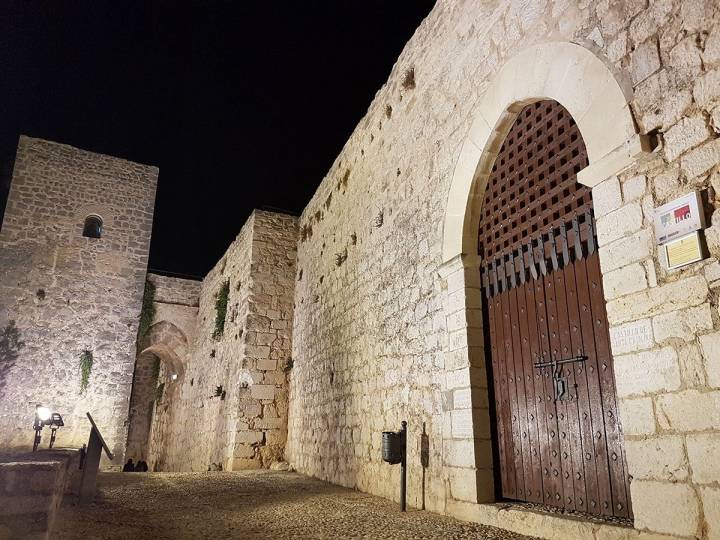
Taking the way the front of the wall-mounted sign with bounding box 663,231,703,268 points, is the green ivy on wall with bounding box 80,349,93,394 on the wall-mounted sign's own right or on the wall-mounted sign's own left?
on the wall-mounted sign's own right

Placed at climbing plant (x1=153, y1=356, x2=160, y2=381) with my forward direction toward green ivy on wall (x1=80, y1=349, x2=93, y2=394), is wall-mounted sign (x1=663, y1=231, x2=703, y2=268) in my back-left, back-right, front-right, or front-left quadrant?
front-left

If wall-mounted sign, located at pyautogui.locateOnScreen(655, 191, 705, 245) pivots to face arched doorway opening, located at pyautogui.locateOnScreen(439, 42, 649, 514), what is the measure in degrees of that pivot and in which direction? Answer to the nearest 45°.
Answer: approximately 90° to its right

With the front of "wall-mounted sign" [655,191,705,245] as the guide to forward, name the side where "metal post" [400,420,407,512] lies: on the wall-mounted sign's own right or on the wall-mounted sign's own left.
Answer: on the wall-mounted sign's own right

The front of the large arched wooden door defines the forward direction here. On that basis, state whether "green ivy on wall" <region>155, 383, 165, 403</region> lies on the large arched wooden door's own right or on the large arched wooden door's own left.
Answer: on the large arched wooden door's own right

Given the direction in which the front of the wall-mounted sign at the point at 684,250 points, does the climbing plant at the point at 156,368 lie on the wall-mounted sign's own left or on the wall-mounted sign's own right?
on the wall-mounted sign's own right

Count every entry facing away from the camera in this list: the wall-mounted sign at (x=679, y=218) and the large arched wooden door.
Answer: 0

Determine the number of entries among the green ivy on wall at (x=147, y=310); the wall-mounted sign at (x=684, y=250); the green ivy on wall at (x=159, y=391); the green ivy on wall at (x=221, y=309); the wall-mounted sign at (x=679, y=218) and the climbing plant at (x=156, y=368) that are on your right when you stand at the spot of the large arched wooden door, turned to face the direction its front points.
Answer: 4

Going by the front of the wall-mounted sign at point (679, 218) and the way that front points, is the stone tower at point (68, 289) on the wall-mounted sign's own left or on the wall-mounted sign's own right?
on the wall-mounted sign's own right

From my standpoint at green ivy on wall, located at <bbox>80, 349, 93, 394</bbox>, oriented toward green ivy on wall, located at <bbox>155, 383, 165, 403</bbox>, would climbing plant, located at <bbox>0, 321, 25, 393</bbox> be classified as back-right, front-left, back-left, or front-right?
back-left

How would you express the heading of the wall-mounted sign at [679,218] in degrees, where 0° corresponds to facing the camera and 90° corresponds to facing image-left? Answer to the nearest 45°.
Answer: approximately 45°

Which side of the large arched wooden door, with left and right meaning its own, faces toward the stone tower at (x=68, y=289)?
right

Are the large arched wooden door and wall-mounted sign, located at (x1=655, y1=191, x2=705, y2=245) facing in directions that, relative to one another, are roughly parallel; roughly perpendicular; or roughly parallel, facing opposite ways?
roughly parallel

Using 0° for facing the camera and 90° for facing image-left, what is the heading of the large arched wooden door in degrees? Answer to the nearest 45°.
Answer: approximately 45°

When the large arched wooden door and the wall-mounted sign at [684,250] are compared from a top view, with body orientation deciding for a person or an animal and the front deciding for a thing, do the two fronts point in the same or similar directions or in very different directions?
same or similar directions

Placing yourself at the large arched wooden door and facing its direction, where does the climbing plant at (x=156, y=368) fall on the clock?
The climbing plant is roughly at 3 o'clock from the large arched wooden door.

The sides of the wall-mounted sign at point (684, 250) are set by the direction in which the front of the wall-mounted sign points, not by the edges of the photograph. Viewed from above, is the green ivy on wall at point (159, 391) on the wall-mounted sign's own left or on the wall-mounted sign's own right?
on the wall-mounted sign's own right

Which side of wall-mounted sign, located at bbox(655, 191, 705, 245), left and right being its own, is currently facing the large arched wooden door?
right

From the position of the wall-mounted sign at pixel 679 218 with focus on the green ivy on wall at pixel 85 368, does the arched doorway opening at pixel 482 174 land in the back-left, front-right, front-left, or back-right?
front-right
